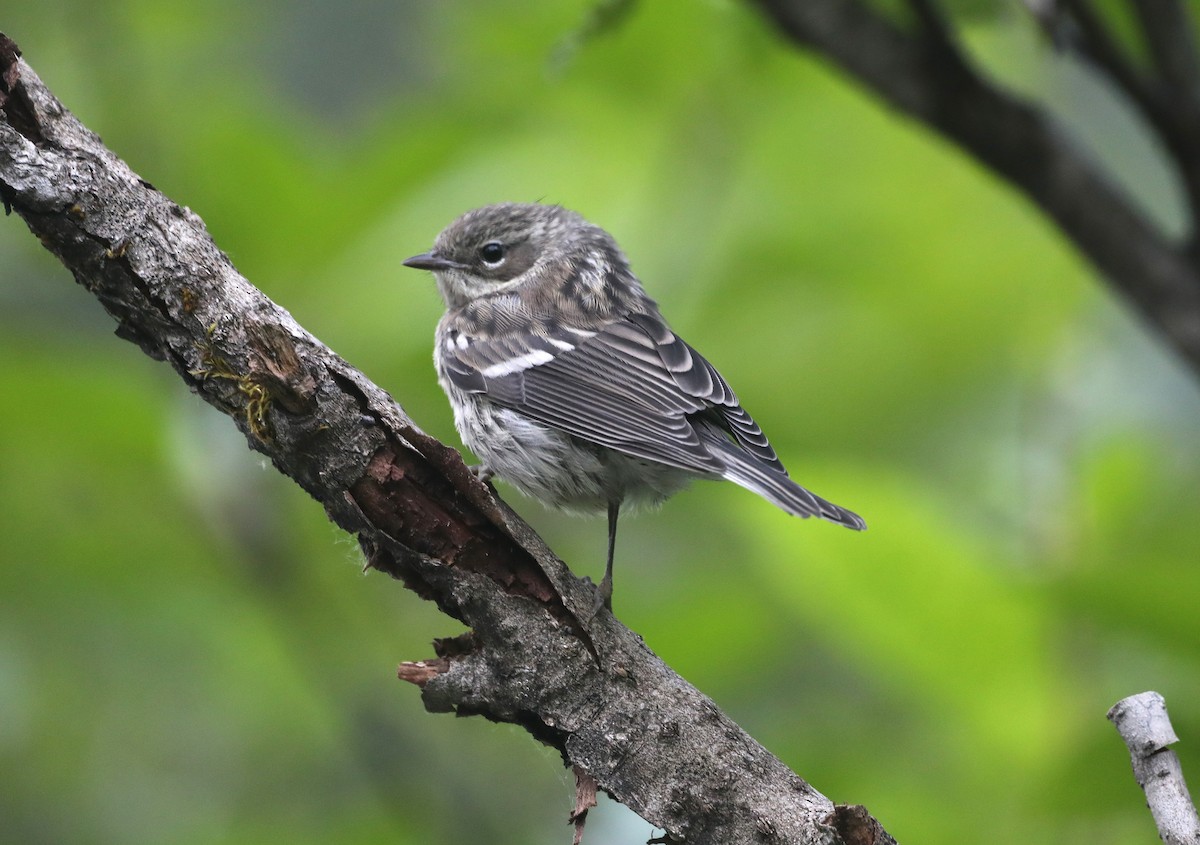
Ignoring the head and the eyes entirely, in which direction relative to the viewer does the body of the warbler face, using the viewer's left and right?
facing to the left of the viewer
